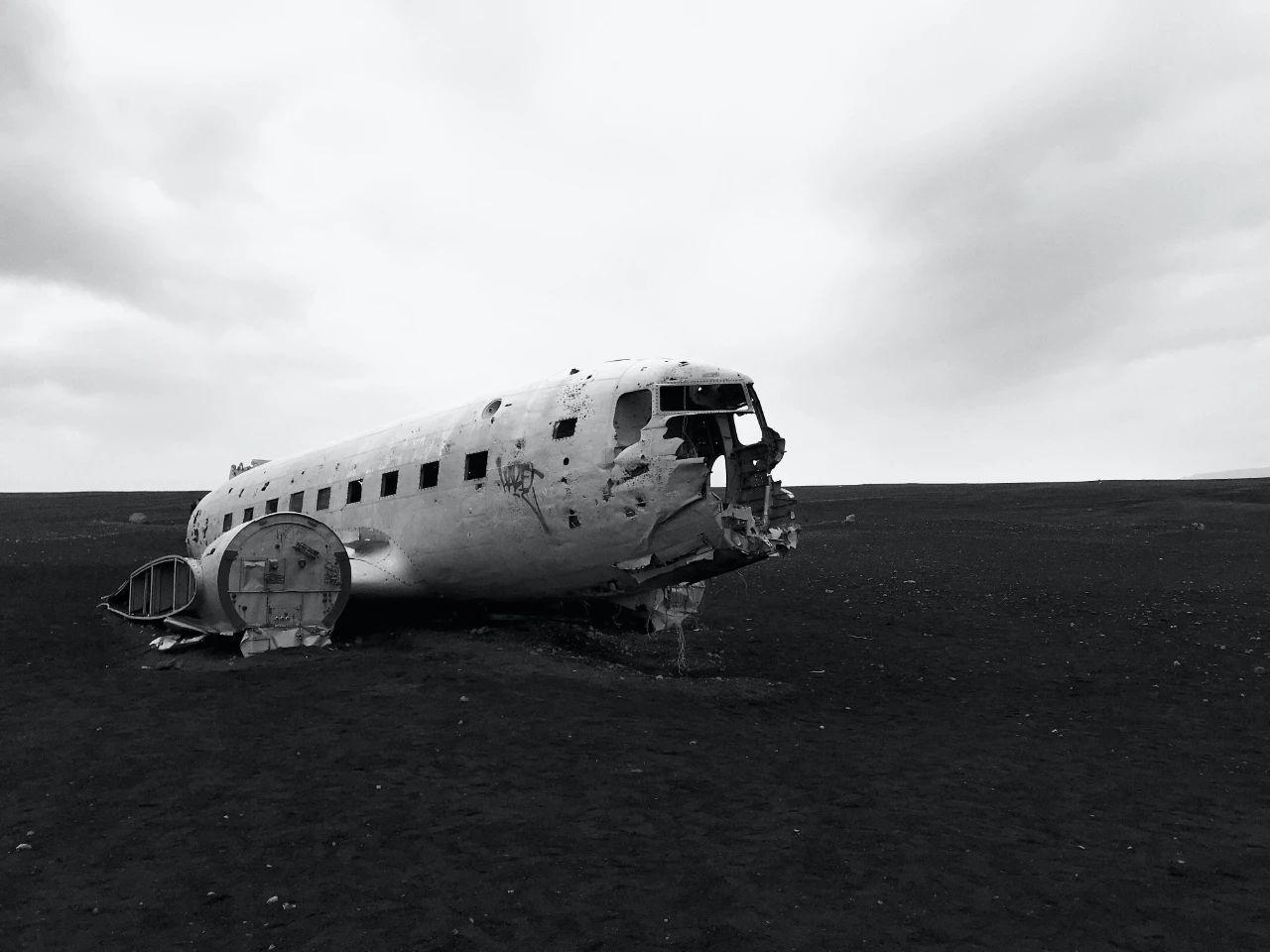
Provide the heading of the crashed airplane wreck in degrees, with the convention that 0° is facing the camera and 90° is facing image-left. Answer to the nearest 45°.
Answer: approximately 315°
